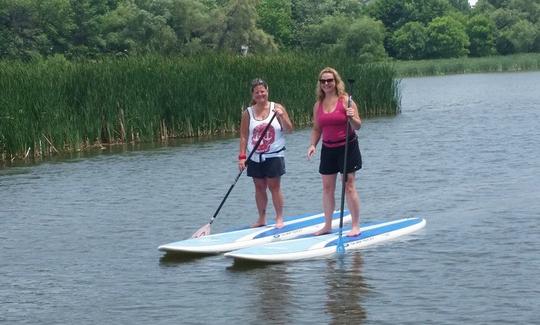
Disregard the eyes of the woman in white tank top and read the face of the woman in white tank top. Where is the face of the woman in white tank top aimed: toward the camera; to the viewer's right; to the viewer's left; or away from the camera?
toward the camera

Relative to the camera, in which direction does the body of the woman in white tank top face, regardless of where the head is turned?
toward the camera

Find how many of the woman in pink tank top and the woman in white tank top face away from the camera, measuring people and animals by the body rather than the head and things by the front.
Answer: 0

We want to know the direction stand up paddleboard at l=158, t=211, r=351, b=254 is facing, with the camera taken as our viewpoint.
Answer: facing the viewer and to the left of the viewer

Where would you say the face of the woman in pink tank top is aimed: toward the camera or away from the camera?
toward the camera

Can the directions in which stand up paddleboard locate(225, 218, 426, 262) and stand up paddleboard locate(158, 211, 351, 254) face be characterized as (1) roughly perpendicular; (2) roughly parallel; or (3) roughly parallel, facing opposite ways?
roughly parallel
